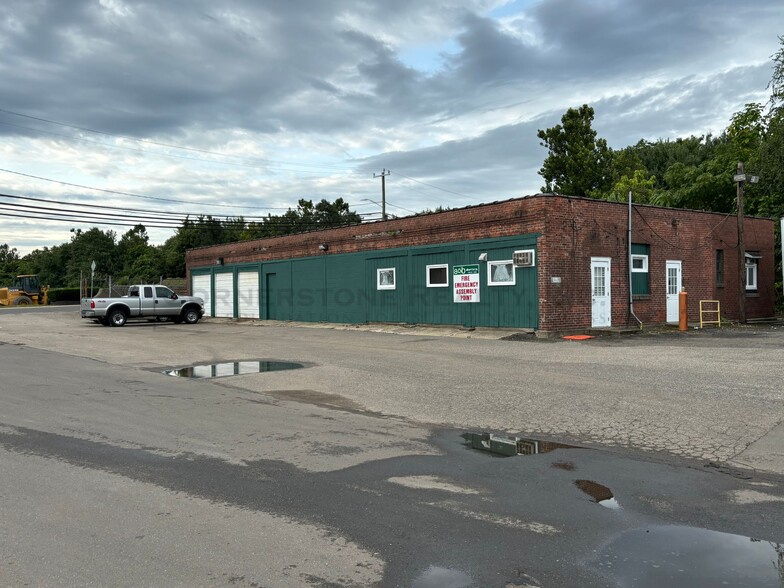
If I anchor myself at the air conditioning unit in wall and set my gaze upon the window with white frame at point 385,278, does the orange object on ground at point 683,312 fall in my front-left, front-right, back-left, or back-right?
back-right

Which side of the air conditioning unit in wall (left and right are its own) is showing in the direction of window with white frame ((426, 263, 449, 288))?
right

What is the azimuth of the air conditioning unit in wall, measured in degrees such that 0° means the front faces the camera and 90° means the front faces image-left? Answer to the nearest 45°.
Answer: approximately 45°

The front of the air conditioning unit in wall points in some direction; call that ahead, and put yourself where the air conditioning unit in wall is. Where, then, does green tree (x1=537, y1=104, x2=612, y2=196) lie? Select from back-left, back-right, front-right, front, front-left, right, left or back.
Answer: back-right

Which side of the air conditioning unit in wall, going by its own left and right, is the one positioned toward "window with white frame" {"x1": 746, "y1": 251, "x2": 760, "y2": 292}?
back

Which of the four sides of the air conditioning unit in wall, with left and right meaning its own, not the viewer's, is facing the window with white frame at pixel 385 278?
right

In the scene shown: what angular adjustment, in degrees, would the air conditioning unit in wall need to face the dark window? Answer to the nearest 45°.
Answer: approximately 180°

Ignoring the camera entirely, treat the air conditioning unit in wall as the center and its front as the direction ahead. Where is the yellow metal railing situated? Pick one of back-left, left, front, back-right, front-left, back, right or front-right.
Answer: back

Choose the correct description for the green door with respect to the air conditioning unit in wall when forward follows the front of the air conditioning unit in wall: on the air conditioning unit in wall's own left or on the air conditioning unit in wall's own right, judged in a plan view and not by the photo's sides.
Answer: on the air conditioning unit in wall's own right

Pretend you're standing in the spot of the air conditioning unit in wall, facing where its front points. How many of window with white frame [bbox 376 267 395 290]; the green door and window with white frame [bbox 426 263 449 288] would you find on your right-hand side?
3

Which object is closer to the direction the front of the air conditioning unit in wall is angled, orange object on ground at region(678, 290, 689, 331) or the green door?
the green door
